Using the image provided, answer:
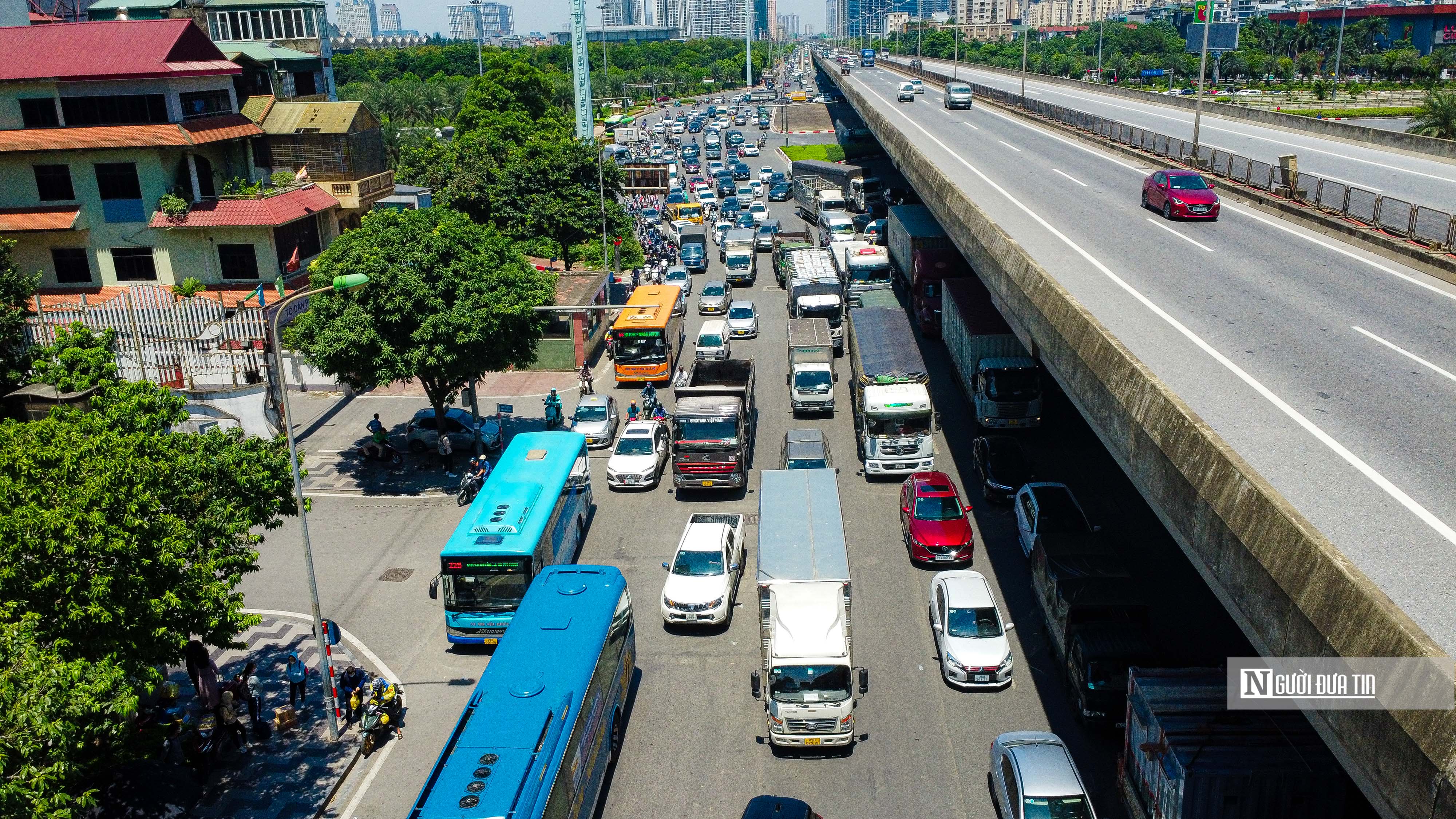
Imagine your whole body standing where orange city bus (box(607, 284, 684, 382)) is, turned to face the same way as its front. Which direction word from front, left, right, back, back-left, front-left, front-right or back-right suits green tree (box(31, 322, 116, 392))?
front-right

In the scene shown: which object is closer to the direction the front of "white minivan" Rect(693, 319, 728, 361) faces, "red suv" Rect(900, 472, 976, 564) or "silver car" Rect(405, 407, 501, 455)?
the red suv

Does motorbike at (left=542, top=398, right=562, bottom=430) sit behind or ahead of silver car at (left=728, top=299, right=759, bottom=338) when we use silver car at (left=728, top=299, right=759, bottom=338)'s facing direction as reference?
ahead

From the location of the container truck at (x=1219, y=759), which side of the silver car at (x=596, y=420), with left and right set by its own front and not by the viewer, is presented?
front

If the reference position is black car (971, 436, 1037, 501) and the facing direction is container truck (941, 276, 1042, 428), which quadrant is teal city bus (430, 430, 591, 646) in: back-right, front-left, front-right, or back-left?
back-left

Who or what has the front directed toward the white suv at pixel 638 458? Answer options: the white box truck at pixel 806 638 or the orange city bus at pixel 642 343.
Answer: the orange city bus

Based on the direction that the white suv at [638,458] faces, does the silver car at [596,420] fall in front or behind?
behind

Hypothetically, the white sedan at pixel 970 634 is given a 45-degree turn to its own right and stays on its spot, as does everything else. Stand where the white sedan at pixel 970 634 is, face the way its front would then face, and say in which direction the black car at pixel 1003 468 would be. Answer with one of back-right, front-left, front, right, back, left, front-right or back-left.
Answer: back-right

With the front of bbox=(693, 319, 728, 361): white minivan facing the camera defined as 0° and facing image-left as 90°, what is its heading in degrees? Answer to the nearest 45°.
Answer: approximately 0°

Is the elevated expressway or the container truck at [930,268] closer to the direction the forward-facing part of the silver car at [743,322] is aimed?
the elevated expressway
